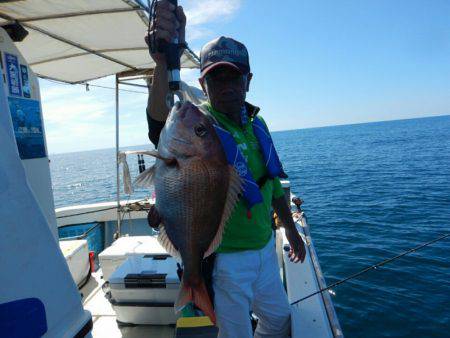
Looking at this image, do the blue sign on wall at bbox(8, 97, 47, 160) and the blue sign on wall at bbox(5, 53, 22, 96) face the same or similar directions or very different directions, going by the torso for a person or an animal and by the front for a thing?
same or similar directions

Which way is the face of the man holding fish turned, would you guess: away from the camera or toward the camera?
toward the camera

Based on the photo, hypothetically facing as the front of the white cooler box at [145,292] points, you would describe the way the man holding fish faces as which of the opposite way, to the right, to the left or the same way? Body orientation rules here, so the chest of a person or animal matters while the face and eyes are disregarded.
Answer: the same way

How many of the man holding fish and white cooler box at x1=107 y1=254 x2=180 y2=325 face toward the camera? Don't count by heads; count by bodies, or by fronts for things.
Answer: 2

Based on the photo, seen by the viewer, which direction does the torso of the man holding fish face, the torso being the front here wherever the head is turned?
toward the camera

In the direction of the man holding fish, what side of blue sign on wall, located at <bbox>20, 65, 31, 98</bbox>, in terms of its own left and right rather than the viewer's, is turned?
front

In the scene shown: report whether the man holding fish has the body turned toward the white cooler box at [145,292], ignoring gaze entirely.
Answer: no

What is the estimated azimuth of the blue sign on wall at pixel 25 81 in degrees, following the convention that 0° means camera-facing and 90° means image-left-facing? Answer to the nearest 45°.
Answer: approximately 315°

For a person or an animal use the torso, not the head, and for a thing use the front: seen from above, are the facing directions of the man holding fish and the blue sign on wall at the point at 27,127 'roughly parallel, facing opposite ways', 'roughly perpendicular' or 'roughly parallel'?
roughly perpendicular

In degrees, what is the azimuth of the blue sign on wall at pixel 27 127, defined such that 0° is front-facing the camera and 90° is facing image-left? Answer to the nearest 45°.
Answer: approximately 315°

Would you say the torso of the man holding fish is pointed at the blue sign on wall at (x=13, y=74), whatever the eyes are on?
no

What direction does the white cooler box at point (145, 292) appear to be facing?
toward the camera

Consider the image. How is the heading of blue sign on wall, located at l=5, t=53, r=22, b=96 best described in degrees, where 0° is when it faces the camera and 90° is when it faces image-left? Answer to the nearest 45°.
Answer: approximately 315°

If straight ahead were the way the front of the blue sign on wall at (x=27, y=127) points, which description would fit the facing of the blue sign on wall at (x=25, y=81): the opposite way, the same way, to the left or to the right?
the same way
